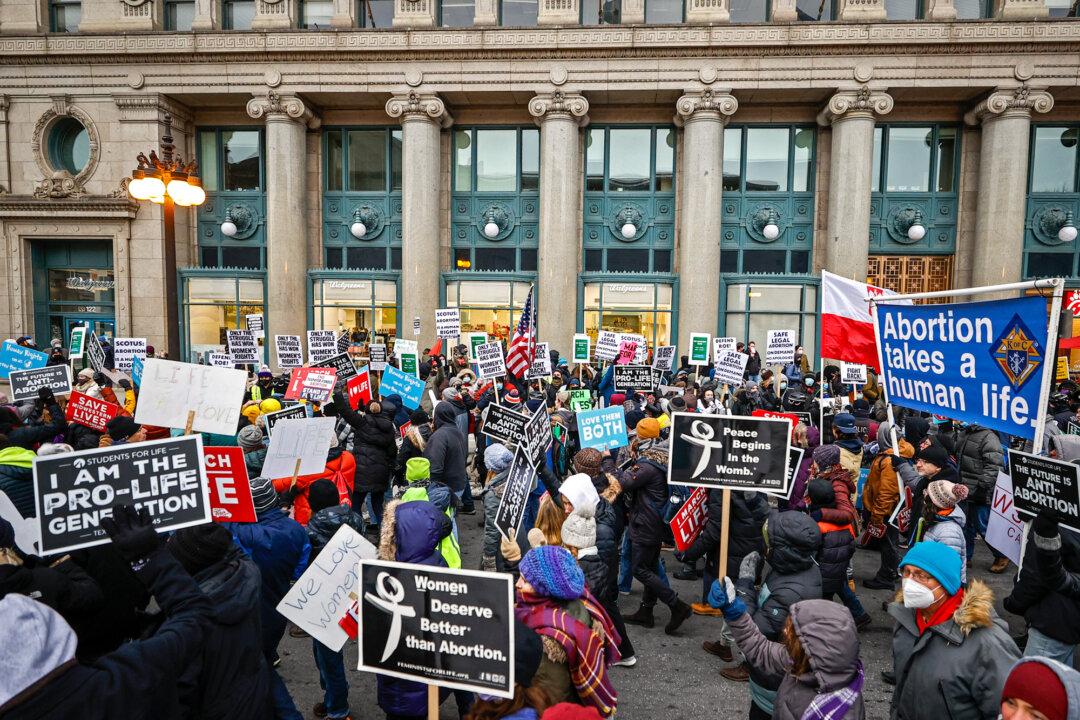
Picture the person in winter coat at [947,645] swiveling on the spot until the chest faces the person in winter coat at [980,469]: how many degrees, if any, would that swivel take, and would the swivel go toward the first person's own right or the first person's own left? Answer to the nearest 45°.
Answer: approximately 135° to the first person's own right

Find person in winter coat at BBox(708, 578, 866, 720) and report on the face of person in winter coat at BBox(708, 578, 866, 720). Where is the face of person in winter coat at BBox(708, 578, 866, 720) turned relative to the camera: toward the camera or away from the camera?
away from the camera

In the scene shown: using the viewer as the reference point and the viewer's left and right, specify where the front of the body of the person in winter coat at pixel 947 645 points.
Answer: facing the viewer and to the left of the viewer

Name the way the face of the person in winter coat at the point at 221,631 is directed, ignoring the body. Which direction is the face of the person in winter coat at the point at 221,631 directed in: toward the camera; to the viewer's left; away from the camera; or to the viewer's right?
away from the camera

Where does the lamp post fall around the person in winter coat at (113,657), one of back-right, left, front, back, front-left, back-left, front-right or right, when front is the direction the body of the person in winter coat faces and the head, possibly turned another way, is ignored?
front

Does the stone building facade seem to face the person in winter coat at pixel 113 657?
yes

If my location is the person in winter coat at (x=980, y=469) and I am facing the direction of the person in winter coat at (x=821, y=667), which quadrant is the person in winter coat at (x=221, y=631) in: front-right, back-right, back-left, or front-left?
front-right

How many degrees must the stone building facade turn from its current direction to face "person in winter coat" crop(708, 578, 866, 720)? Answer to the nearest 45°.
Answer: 0° — it already faces them

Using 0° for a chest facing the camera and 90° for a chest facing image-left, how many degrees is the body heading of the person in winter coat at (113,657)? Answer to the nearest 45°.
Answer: approximately 180°

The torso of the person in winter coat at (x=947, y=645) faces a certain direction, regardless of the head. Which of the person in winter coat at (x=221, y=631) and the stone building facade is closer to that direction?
the person in winter coat

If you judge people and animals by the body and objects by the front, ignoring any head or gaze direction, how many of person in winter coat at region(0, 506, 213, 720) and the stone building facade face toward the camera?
1

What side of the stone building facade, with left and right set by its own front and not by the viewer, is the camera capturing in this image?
front

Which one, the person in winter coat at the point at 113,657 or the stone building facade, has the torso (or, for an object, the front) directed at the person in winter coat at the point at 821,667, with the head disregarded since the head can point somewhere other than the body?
the stone building facade

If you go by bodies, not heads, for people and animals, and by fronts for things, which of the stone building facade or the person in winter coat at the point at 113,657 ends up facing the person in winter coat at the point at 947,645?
the stone building facade
